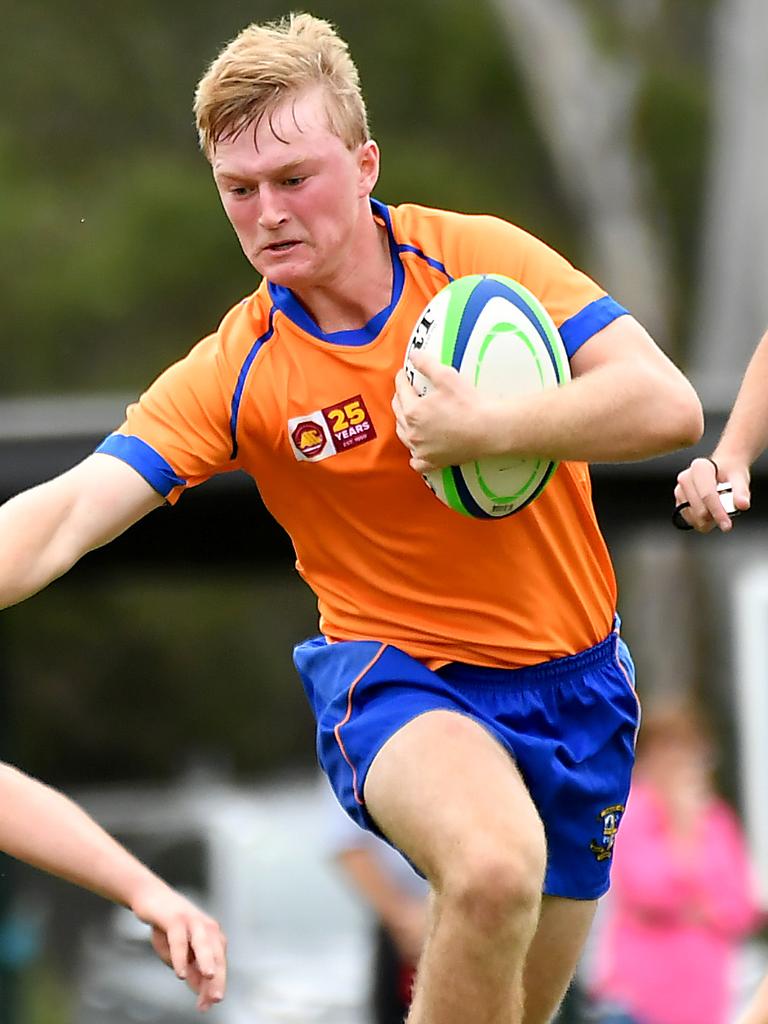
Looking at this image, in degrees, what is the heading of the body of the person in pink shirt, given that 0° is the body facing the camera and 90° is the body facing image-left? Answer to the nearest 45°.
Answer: approximately 0°

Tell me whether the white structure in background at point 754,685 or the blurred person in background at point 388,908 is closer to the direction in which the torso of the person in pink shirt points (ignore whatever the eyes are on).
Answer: the blurred person in background

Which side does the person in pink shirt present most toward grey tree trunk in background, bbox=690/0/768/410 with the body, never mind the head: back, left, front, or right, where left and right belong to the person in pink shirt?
back

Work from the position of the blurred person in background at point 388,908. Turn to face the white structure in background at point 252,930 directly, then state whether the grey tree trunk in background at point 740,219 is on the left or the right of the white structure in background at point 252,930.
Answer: right

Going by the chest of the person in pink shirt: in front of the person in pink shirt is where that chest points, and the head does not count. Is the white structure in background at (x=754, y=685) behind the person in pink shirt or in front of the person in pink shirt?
behind

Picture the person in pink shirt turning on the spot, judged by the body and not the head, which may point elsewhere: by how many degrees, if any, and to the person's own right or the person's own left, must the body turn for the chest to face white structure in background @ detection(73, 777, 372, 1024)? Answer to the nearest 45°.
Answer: approximately 135° to the person's own right

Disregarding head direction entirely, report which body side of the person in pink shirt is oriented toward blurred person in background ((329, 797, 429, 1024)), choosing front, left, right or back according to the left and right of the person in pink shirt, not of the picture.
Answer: right
